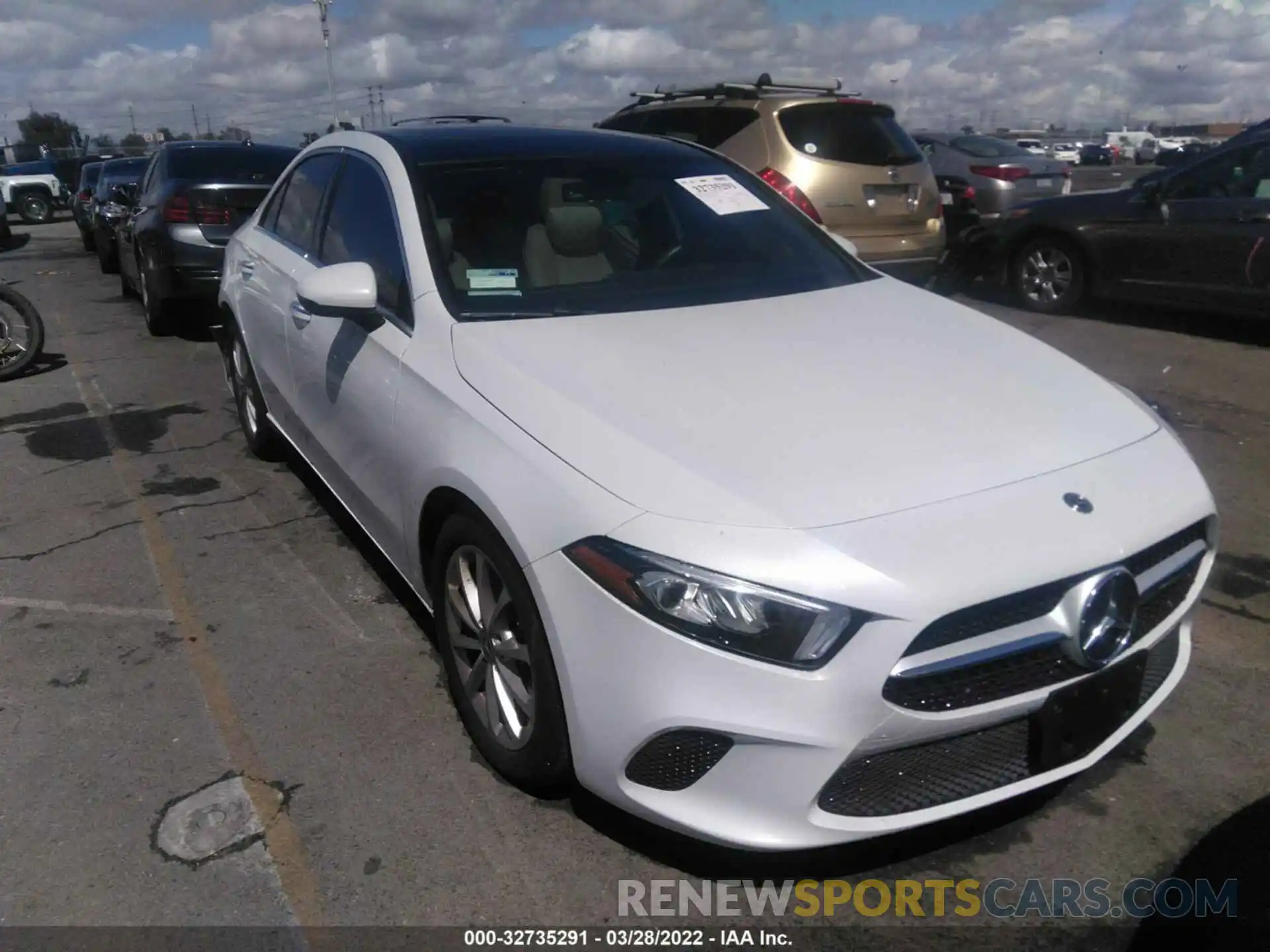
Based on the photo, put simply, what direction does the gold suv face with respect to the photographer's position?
facing away from the viewer and to the left of the viewer

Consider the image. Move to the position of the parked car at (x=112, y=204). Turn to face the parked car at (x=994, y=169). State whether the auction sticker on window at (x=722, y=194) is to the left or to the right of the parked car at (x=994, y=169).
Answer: right

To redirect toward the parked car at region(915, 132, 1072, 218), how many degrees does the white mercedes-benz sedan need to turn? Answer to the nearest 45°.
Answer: approximately 135° to its left

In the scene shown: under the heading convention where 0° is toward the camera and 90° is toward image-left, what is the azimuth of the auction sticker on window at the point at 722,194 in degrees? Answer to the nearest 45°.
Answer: approximately 315°

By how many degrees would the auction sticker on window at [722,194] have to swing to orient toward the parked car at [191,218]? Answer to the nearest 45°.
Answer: approximately 180°

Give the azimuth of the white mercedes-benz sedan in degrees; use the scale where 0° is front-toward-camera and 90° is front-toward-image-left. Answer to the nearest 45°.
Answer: approximately 315°

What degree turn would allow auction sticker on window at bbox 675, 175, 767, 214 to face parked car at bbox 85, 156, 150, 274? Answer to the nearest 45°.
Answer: approximately 180°

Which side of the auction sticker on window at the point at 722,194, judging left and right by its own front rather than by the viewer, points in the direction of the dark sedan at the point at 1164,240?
left

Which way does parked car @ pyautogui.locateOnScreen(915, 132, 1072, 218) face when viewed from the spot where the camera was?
facing away from the viewer and to the left of the viewer

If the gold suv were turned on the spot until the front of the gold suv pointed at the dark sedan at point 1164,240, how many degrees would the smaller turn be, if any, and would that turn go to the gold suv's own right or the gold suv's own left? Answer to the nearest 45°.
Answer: approximately 135° to the gold suv's own right

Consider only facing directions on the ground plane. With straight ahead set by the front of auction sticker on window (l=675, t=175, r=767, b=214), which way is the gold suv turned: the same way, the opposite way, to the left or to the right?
the opposite way
